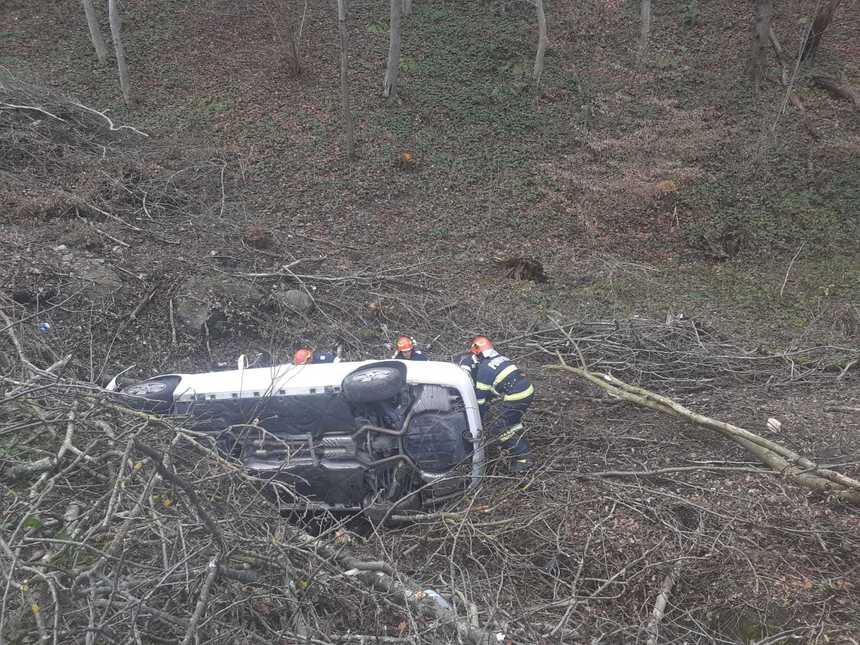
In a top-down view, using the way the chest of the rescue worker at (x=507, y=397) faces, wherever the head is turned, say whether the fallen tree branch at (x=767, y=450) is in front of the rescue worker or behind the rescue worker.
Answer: behind

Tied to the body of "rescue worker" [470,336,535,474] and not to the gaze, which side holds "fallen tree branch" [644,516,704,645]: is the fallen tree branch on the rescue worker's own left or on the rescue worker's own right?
on the rescue worker's own left

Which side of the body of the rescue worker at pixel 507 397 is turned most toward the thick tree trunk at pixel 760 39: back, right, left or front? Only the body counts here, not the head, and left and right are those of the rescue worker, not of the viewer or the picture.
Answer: right

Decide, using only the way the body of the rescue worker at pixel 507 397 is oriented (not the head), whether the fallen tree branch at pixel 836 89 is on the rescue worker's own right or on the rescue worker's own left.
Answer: on the rescue worker's own right

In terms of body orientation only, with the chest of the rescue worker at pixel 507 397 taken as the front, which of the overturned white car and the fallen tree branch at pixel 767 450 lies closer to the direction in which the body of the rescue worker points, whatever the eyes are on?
the overturned white car

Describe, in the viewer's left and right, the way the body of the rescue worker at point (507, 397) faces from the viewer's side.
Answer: facing to the left of the viewer
